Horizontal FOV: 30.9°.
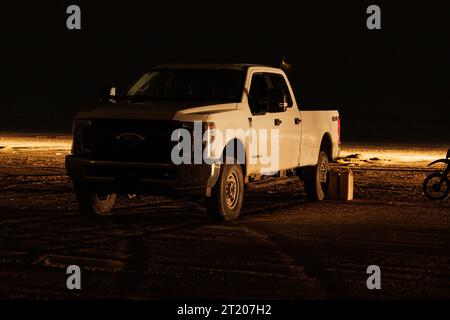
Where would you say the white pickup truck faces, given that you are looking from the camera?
facing the viewer and to the left of the viewer

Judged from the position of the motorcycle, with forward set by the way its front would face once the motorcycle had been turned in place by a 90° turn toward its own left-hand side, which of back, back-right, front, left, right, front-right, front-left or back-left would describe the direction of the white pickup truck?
front-right

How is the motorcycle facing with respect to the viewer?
to the viewer's left
